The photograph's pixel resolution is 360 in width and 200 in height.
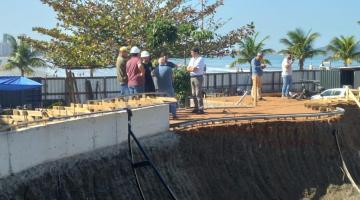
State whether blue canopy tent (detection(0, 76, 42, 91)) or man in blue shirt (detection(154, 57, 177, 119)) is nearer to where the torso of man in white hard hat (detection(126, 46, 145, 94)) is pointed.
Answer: the man in blue shirt

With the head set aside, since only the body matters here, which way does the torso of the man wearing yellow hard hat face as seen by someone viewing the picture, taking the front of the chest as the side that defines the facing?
to the viewer's right

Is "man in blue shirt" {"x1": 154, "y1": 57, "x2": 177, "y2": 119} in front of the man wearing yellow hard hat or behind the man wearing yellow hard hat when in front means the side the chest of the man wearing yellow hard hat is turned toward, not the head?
in front
